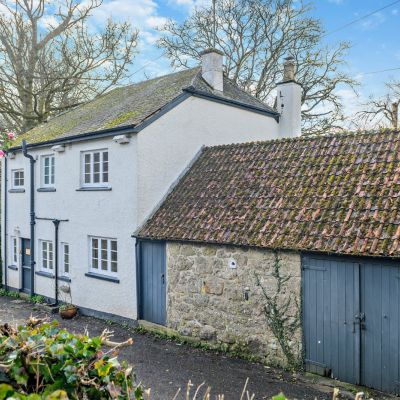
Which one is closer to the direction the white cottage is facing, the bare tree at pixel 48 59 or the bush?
the bush

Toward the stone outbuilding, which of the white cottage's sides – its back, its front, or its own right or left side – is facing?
left

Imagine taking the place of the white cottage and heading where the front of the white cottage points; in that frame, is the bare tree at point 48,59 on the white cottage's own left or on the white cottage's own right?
on the white cottage's own right

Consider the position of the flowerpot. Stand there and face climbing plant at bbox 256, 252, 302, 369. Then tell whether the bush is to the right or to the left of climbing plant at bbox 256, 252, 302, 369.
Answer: right

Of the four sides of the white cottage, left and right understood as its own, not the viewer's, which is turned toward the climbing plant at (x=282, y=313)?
left
